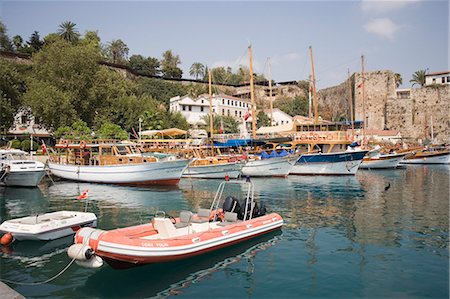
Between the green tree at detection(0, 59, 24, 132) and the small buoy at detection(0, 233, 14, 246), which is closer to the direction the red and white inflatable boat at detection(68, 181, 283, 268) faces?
the small buoy

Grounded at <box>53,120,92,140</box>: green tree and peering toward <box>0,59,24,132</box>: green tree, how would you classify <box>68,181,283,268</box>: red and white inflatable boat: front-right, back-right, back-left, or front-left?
back-left

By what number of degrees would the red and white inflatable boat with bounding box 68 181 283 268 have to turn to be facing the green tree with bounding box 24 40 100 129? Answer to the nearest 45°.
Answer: approximately 135° to its right

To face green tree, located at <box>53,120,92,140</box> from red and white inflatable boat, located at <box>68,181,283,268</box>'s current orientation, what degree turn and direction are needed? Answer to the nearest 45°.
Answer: approximately 135° to its right

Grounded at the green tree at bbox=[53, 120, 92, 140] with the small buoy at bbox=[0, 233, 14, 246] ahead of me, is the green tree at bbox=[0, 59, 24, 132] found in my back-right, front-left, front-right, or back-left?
back-right

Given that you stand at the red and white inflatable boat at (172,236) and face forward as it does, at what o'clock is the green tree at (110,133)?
The green tree is roughly at 4 o'clock from the red and white inflatable boat.

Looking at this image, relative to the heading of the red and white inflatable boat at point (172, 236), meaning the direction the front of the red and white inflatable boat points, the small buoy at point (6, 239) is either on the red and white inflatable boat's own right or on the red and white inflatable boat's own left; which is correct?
on the red and white inflatable boat's own right

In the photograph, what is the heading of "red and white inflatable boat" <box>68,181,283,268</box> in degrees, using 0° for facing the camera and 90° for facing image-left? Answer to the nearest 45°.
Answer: approximately 45°

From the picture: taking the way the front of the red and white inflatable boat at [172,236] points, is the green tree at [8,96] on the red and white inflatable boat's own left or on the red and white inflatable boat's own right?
on the red and white inflatable boat's own right

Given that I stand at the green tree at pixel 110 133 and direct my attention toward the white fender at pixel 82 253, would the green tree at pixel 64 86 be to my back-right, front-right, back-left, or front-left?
back-right
